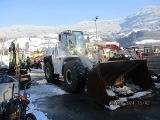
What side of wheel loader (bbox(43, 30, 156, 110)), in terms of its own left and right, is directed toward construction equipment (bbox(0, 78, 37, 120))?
right

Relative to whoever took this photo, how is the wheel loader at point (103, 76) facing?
facing the viewer and to the right of the viewer
